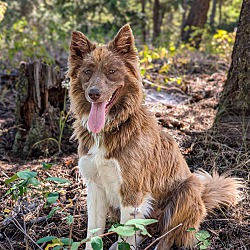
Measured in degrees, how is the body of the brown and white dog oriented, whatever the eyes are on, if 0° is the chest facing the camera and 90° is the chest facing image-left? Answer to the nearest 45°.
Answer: approximately 45°

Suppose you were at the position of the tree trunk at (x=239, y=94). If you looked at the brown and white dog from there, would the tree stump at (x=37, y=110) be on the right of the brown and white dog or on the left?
right

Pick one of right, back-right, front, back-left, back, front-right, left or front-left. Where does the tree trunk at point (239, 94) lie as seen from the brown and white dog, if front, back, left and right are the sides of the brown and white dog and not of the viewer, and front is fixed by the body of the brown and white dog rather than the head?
back

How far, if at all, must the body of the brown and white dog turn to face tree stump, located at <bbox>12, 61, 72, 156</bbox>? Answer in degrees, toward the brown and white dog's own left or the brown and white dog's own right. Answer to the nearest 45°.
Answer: approximately 90° to the brown and white dog's own right
